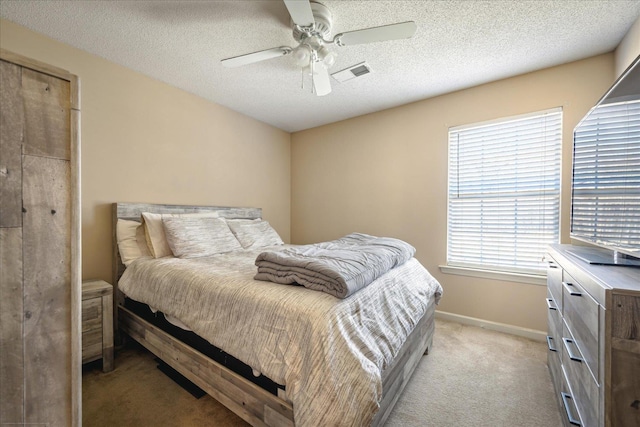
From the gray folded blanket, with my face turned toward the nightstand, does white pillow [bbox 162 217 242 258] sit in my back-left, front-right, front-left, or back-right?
front-right

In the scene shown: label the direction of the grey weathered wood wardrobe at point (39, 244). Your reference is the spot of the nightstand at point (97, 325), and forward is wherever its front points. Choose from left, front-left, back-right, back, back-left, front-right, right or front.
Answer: front-right

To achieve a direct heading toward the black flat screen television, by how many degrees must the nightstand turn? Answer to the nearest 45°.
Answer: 0° — it already faces it

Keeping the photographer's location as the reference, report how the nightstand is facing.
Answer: facing the viewer and to the right of the viewer

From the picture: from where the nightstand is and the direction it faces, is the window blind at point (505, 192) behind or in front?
in front

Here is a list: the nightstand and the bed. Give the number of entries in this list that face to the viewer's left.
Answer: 0

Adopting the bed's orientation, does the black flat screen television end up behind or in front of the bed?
in front
